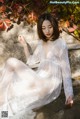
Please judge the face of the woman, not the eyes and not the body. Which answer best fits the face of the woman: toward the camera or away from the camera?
toward the camera
